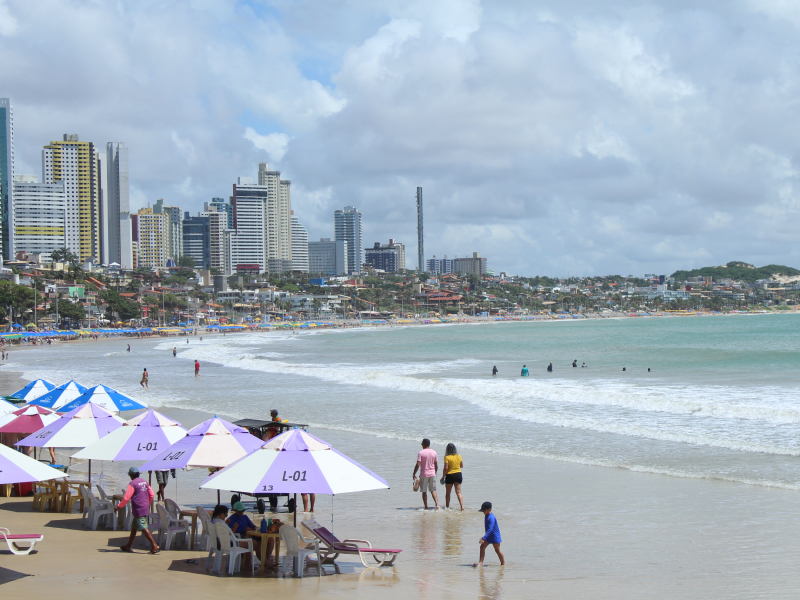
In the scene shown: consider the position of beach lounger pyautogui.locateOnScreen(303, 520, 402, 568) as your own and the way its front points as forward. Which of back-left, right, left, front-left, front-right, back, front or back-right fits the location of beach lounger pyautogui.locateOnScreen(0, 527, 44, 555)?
back

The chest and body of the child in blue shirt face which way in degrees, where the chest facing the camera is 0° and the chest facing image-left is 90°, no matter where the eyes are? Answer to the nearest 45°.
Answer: approximately 90°

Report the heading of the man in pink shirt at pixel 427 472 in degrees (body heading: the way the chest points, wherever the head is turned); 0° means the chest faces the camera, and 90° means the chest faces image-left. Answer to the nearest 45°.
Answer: approximately 180°

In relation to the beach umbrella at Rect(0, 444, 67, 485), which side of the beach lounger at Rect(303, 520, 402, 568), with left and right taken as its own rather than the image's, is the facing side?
back

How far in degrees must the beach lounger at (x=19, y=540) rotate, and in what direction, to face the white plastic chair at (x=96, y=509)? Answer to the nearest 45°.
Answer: approximately 45° to its left

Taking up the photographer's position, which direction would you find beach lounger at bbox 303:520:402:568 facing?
facing to the right of the viewer

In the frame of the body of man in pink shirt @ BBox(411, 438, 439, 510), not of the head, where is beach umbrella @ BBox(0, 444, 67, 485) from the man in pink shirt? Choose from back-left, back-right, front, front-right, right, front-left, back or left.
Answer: back-left

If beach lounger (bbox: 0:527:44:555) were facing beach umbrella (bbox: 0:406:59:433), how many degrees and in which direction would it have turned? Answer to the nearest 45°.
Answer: approximately 90° to its left

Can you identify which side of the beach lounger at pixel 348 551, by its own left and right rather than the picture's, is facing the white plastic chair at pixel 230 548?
back

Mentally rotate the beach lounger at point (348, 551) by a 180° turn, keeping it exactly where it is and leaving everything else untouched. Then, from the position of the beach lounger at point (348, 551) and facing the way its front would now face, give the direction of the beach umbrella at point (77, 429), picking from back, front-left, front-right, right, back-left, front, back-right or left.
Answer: front-right
